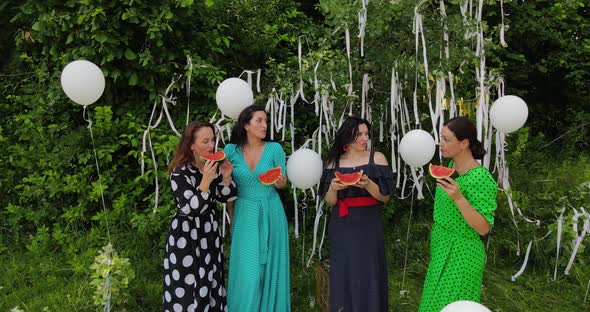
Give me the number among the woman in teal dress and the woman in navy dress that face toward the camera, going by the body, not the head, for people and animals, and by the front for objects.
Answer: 2

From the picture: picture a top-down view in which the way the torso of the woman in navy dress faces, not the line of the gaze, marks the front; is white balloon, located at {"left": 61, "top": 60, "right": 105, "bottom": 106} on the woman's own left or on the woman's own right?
on the woman's own right

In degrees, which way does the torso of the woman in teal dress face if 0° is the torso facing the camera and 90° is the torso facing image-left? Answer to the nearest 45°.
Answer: approximately 0°

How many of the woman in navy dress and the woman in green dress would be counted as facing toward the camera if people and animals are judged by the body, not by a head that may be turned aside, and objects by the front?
1

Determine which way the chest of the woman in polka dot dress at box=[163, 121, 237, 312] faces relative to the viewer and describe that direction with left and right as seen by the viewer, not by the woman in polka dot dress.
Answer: facing the viewer and to the right of the viewer

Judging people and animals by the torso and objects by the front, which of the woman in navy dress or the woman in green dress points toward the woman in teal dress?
the woman in green dress

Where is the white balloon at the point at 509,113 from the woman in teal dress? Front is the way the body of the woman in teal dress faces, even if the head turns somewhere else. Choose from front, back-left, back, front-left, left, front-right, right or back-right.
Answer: left

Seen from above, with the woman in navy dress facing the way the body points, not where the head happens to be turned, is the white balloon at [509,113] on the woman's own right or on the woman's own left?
on the woman's own left

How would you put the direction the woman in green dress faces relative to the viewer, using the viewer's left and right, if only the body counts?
facing to the left of the viewer

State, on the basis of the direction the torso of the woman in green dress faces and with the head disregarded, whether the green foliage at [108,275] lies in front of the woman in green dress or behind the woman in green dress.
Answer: in front

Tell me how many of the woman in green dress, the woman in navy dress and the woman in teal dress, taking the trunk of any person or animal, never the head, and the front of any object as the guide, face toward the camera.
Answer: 2

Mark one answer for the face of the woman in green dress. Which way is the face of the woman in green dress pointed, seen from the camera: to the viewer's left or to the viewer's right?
to the viewer's left

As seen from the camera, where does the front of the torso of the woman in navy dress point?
toward the camera

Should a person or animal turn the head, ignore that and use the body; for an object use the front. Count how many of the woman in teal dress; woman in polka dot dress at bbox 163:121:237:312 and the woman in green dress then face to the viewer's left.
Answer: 1

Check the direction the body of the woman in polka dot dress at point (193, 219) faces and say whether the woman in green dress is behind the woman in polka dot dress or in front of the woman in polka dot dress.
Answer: in front
